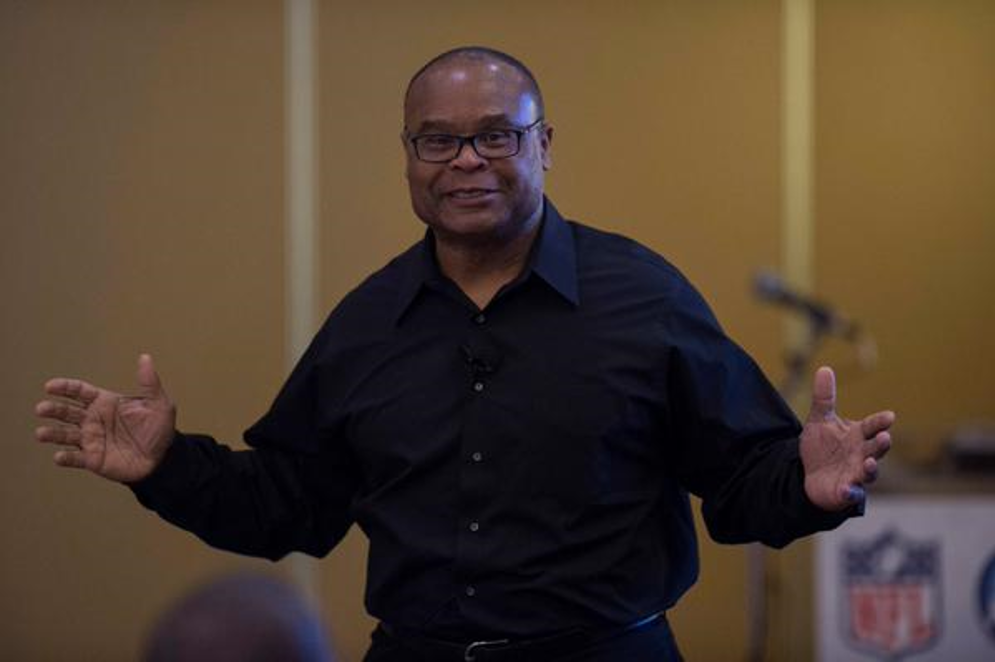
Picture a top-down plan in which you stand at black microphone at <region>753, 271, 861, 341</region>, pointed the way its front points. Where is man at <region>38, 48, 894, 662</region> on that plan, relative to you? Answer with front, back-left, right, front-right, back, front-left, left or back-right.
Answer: left

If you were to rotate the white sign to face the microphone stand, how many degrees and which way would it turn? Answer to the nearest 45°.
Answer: approximately 135° to its right

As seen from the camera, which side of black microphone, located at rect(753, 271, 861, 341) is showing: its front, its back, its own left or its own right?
left

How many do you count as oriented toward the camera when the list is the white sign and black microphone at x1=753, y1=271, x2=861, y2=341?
1

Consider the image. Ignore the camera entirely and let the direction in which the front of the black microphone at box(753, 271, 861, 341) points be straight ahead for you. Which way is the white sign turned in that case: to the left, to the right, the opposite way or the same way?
to the left

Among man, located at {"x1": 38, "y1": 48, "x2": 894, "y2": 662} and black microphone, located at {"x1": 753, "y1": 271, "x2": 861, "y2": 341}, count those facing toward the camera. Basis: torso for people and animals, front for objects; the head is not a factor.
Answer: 1

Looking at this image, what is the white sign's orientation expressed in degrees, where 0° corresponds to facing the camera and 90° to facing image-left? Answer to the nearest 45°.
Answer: approximately 0°

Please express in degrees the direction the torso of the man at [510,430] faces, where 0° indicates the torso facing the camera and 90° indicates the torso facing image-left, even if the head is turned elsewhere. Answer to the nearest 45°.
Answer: approximately 0°
